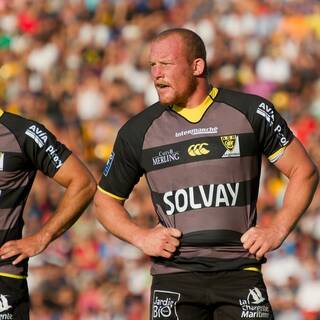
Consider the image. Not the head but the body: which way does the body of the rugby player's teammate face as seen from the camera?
toward the camera
